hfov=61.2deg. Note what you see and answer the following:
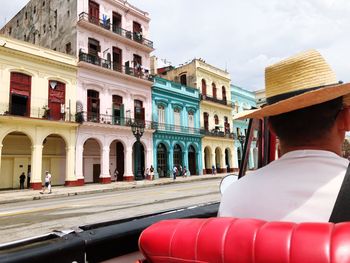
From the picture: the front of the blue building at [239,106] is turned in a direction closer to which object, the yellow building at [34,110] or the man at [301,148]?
the man

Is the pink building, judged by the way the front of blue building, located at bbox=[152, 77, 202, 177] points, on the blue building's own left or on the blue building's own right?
on the blue building's own right

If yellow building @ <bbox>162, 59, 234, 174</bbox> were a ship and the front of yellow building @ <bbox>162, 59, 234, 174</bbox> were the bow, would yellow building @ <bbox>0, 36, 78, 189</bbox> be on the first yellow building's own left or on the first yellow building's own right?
on the first yellow building's own right

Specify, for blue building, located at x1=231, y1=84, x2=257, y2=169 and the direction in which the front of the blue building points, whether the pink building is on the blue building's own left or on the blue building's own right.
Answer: on the blue building's own right

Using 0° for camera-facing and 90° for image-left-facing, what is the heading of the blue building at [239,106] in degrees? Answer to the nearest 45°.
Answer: approximately 315°

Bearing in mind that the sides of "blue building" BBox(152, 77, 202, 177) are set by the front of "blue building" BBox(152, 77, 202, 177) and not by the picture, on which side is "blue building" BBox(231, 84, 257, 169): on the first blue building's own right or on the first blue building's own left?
on the first blue building's own left

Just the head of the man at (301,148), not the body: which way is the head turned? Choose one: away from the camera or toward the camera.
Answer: away from the camera

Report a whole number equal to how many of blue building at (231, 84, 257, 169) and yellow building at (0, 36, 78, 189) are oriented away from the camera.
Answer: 0

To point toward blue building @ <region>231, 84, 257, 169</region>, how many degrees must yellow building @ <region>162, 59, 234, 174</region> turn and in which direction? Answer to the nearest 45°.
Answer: approximately 90° to its left

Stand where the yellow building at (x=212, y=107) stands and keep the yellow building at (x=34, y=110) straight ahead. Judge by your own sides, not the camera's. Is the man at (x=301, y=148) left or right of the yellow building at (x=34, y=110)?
left

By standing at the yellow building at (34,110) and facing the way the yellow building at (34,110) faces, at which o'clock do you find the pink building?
The pink building is roughly at 10 o'clock from the yellow building.

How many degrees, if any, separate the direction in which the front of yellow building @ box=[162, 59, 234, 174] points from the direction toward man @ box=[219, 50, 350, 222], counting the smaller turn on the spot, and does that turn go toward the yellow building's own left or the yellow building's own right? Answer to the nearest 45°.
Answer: approximately 45° to the yellow building's own right

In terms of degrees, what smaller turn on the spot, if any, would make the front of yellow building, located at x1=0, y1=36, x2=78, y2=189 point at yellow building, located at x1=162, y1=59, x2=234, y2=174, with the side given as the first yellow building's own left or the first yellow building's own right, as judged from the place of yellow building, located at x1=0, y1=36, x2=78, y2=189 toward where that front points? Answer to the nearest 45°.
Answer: approximately 45° to the first yellow building's own left

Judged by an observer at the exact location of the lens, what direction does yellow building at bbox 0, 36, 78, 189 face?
facing the viewer and to the right of the viewer
